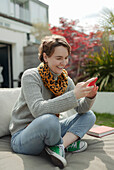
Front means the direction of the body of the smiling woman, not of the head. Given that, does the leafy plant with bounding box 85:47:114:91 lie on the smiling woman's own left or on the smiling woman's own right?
on the smiling woman's own left

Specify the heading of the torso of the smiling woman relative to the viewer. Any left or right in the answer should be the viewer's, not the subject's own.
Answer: facing the viewer and to the right of the viewer

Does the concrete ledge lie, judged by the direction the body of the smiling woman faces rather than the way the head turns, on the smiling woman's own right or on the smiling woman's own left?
on the smiling woman's own left

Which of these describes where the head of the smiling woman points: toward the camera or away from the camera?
toward the camera
